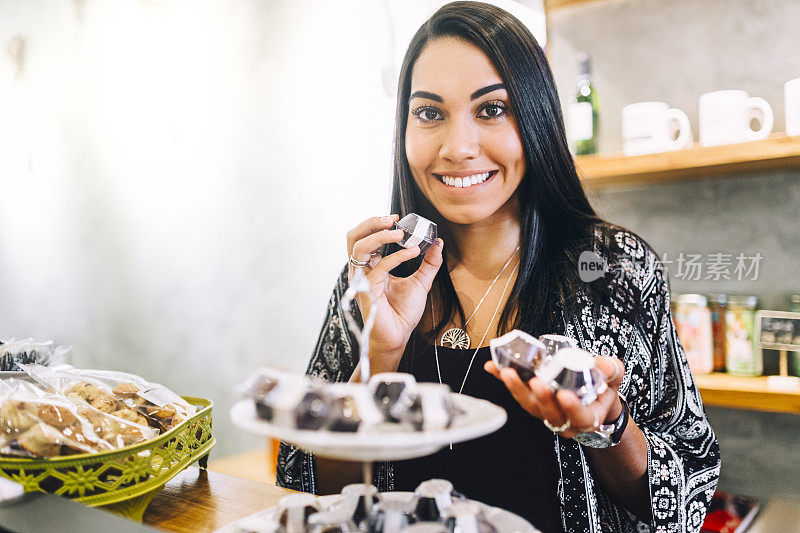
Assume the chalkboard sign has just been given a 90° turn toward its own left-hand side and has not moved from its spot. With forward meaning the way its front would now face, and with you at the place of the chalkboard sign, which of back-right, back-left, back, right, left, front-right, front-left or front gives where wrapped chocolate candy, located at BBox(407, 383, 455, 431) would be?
right

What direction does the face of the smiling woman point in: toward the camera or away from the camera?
toward the camera

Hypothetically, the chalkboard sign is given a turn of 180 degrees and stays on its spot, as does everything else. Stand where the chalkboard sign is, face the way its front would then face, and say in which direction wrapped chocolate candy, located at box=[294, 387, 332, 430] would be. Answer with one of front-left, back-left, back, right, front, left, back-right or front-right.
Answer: back

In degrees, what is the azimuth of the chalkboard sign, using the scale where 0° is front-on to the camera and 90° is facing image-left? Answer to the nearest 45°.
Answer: approximately 0°

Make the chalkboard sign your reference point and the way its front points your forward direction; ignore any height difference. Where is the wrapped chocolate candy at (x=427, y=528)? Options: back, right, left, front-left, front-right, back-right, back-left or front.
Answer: front

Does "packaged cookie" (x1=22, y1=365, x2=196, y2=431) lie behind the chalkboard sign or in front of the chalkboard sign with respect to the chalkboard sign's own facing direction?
in front

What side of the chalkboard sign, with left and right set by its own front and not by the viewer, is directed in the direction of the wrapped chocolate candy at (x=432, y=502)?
front

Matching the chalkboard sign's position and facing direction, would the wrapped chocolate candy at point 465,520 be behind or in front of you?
in front
